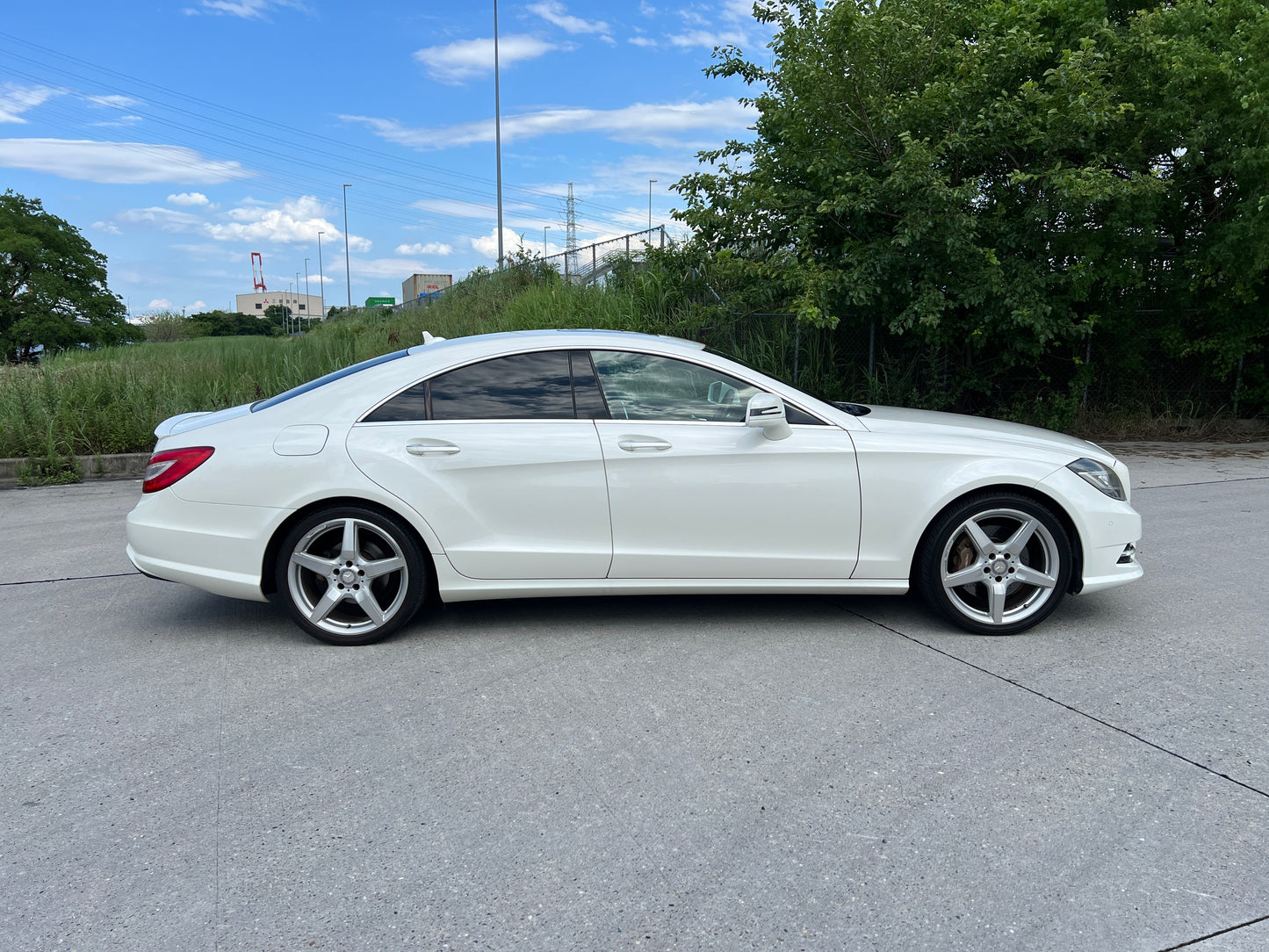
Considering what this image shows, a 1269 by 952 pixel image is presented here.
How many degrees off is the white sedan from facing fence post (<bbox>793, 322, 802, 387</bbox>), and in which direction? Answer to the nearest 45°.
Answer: approximately 90° to its left

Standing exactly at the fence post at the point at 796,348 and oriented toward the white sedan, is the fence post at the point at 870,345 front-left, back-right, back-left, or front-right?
back-left

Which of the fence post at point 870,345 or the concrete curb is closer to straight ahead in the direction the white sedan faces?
the fence post

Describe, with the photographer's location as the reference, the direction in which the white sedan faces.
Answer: facing to the right of the viewer

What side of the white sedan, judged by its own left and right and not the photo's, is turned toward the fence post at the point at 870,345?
left

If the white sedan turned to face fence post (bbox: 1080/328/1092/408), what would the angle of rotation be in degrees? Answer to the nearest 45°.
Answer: approximately 45° to its left

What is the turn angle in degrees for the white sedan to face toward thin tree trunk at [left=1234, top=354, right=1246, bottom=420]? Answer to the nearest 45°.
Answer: approximately 45° to its left

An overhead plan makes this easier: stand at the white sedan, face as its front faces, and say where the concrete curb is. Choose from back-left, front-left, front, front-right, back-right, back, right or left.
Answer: back-left

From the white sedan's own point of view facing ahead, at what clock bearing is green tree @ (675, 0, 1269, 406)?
The green tree is roughly at 10 o'clock from the white sedan.
